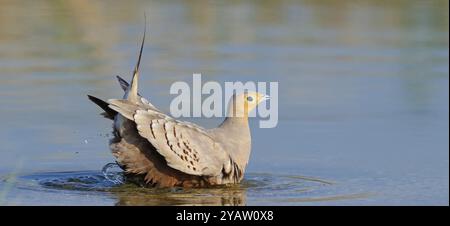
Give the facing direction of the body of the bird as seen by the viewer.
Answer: to the viewer's right
